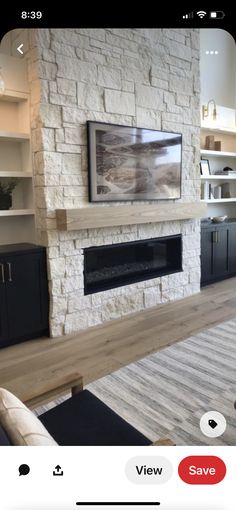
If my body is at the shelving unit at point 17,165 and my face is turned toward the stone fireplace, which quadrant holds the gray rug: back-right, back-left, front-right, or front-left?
front-right

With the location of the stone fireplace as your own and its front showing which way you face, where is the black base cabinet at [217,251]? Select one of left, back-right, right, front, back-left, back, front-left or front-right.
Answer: left

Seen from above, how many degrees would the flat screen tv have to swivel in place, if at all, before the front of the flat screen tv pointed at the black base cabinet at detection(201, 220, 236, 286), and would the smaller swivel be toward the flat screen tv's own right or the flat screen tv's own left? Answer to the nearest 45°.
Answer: approximately 90° to the flat screen tv's own left

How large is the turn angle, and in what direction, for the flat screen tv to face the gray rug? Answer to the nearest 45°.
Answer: approximately 45° to its right

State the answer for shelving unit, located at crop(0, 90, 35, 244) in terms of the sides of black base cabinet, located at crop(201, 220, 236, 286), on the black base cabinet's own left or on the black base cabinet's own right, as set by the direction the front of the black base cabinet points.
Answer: on the black base cabinet's own right

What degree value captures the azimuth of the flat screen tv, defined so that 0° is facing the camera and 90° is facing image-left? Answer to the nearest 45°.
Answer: approximately 315°

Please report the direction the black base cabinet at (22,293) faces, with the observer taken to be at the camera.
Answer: facing the viewer and to the right of the viewer

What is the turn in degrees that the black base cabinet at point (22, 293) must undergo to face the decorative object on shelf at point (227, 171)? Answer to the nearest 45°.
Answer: approximately 90° to its left

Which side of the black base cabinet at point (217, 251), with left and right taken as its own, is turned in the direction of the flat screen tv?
right

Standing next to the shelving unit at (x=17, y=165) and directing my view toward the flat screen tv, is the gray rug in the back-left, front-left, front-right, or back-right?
front-right
